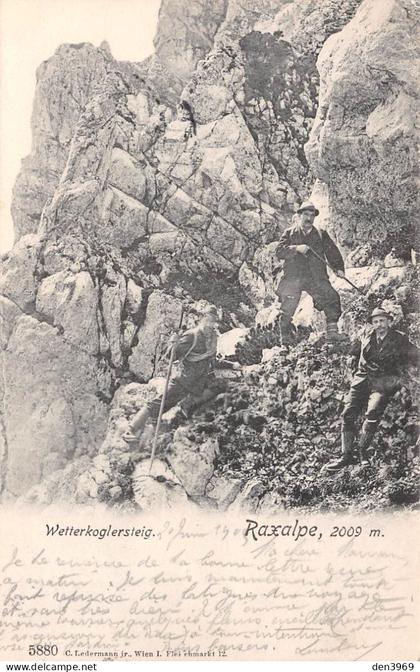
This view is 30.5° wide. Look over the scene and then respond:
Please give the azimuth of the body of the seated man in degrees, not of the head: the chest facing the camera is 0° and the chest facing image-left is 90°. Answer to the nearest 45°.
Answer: approximately 45°
